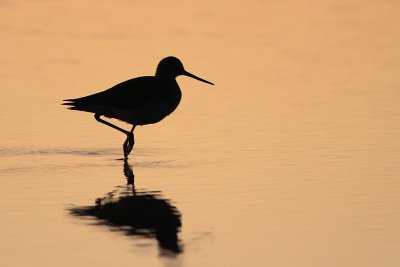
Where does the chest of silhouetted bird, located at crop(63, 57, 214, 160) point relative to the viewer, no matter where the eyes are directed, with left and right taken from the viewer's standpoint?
facing to the right of the viewer
